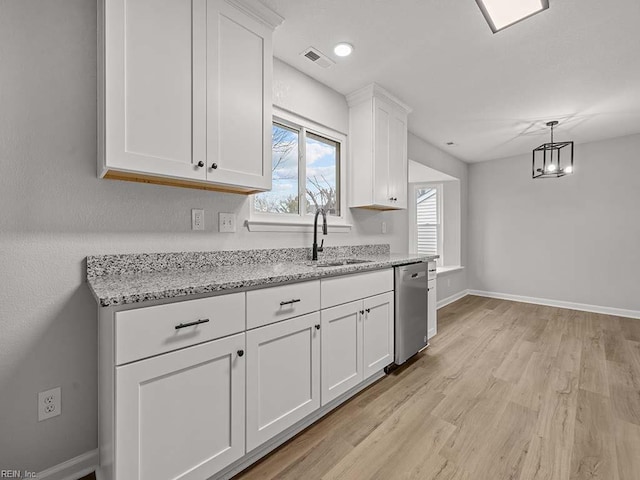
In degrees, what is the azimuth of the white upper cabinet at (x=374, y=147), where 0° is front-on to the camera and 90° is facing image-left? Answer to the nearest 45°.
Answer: approximately 315°

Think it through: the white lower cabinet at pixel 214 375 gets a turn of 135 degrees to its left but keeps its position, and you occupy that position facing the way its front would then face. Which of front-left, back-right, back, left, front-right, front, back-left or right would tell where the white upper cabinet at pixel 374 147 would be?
front-right

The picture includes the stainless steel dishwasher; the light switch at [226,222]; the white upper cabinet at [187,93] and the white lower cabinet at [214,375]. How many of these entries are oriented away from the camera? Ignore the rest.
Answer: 0

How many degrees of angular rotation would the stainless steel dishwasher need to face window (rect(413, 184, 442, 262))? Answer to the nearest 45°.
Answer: approximately 135° to its left

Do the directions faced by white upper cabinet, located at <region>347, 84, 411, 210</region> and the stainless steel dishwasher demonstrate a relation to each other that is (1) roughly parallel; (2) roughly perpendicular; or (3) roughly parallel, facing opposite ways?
roughly parallel

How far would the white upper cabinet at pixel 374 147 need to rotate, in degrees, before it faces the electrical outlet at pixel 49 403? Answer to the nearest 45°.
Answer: approximately 90° to its right

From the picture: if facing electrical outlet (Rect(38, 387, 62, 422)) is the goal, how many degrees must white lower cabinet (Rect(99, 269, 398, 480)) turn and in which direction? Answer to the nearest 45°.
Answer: approximately 135° to its right

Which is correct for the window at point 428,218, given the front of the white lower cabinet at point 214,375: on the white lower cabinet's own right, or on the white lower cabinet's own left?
on the white lower cabinet's own left

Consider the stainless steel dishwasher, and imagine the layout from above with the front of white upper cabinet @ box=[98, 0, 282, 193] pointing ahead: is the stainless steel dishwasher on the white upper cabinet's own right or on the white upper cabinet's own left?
on the white upper cabinet's own left

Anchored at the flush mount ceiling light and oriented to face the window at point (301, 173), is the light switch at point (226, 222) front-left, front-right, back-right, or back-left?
front-left

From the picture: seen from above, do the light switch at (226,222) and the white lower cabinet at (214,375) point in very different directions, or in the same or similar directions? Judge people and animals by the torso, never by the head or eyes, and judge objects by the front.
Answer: same or similar directions

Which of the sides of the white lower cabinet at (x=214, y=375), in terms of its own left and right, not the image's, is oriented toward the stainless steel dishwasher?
left

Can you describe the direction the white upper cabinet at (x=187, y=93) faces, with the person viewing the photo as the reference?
facing the viewer and to the right of the viewer

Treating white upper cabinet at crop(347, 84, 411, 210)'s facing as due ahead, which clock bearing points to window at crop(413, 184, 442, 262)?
The window is roughly at 8 o'clock from the white upper cabinet.
